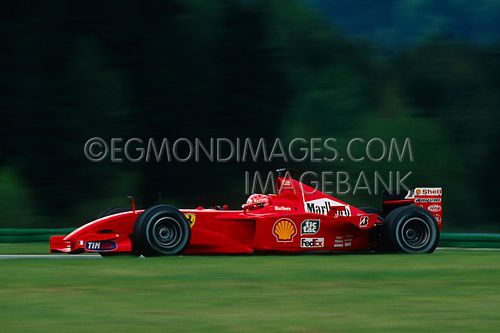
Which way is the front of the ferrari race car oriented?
to the viewer's left
